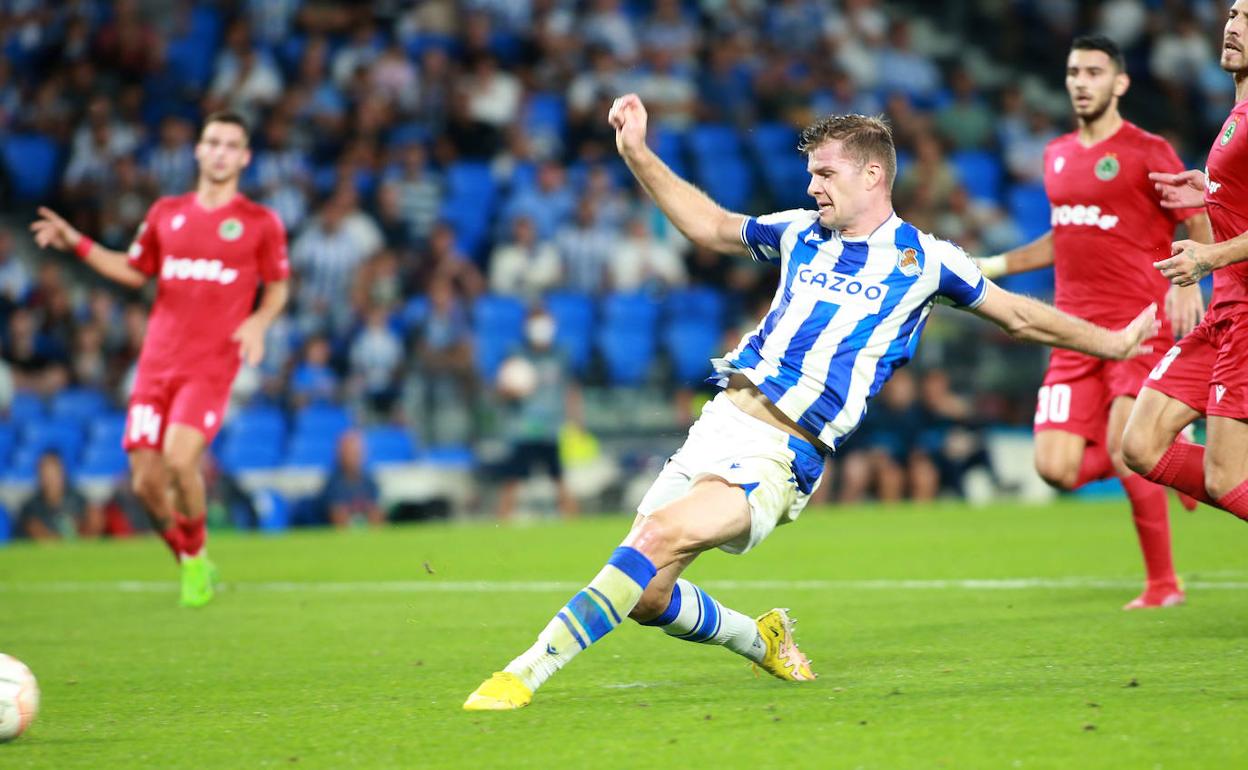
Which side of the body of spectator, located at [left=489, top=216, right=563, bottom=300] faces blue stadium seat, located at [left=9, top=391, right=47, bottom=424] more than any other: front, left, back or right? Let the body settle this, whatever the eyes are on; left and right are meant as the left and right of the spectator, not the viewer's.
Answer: right

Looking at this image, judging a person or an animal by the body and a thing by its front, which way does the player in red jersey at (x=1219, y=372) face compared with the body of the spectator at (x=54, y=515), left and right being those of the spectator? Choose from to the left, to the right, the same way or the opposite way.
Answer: to the right

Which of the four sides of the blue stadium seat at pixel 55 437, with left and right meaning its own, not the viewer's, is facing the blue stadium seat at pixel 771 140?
left

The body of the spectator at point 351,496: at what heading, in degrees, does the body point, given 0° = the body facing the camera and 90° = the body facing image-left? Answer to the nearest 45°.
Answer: approximately 0°

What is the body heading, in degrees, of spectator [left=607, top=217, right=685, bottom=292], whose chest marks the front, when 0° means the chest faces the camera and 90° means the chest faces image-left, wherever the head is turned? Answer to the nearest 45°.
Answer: approximately 0°

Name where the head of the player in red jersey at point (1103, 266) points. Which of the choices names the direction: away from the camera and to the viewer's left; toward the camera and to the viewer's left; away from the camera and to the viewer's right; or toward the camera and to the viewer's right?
toward the camera and to the viewer's left

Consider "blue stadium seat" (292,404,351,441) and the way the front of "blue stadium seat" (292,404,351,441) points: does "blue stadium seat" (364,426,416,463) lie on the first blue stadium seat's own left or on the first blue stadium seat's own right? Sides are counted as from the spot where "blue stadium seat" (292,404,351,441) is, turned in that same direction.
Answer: on the first blue stadium seat's own left

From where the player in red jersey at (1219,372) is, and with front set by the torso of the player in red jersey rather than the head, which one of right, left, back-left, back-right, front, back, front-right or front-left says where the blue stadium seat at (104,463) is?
right

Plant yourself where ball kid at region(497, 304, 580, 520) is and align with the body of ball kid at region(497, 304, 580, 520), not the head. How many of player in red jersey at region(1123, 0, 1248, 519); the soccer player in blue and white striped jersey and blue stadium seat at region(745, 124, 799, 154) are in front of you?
2

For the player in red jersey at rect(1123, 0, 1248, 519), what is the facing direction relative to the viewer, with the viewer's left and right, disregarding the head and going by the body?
facing the viewer and to the left of the viewer

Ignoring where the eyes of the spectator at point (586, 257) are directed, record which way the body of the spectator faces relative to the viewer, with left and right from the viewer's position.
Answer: facing the viewer
